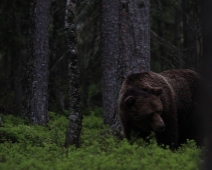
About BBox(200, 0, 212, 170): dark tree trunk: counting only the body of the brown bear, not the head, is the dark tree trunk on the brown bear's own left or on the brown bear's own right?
on the brown bear's own left

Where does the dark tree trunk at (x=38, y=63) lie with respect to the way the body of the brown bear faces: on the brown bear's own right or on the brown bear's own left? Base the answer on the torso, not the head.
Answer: on the brown bear's own right

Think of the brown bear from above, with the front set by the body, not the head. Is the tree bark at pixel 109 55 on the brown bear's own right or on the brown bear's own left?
on the brown bear's own right

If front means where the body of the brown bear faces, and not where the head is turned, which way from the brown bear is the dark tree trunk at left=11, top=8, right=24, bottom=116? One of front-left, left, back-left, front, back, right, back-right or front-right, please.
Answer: right

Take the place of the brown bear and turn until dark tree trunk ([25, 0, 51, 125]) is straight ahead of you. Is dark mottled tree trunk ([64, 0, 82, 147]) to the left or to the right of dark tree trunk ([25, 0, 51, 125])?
left

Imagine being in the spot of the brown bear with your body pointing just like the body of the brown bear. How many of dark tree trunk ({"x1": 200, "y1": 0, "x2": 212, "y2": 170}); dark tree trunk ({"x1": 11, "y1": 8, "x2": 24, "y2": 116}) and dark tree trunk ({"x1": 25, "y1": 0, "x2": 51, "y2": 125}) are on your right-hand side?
2
